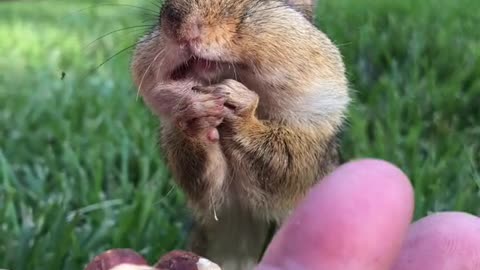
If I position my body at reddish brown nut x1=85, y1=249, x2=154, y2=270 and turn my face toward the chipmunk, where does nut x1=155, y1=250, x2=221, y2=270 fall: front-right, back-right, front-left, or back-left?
front-right

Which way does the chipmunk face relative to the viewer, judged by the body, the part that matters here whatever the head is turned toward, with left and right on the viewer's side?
facing the viewer and to the left of the viewer

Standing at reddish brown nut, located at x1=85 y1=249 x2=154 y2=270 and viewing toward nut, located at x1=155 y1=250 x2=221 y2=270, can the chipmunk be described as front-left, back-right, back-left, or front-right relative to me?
front-left

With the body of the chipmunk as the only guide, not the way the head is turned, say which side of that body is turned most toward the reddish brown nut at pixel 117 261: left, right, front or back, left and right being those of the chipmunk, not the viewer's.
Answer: front
